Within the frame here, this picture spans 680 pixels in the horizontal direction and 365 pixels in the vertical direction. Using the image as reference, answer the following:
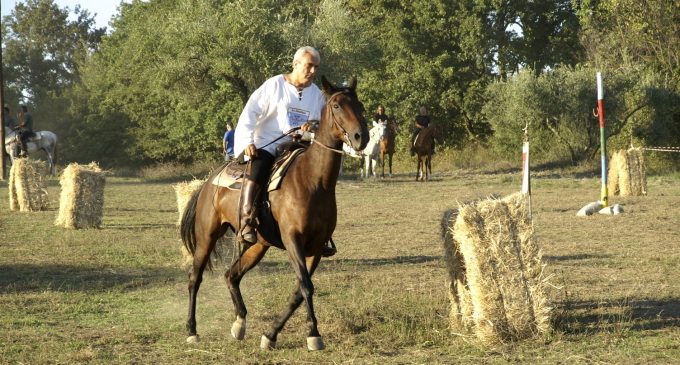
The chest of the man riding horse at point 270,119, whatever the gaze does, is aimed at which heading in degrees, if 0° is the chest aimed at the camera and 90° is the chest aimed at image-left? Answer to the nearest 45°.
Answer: approximately 315°

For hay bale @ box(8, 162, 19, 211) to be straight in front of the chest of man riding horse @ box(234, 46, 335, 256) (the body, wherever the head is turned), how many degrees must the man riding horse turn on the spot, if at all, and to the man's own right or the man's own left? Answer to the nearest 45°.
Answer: approximately 180°

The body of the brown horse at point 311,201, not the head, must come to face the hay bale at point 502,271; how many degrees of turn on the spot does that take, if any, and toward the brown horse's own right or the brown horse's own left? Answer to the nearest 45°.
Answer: approximately 45° to the brown horse's own left

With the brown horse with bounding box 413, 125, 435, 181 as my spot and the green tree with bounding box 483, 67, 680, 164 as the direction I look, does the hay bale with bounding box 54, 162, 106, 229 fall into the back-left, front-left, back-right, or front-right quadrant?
back-right

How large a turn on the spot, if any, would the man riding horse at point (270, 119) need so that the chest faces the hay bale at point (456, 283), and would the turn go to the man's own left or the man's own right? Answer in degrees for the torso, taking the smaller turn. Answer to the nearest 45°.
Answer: approximately 45° to the man's own left

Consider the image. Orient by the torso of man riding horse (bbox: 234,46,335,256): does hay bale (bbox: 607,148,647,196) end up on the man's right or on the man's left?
on the man's left

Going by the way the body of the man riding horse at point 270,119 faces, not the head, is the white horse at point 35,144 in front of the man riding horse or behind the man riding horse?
behind

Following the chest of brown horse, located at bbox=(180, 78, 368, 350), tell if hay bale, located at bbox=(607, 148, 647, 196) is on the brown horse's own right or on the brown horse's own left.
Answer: on the brown horse's own left
